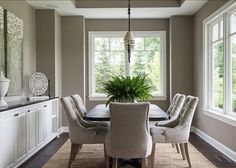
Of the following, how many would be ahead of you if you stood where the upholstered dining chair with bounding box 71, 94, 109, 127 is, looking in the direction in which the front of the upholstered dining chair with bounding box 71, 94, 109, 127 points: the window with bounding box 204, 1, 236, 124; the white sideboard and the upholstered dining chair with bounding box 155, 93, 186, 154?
2

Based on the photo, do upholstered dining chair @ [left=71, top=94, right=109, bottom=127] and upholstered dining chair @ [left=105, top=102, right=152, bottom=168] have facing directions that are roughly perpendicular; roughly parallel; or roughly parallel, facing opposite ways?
roughly perpendicular

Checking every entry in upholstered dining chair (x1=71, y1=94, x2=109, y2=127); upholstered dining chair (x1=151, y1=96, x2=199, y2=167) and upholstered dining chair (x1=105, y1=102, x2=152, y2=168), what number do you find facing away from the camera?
1

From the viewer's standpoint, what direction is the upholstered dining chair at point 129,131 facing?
away from the camera

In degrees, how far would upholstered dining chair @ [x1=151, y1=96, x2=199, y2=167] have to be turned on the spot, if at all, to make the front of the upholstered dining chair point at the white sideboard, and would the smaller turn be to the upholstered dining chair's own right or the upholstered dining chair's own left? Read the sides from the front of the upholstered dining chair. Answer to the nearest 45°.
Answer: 0° — it already faces it

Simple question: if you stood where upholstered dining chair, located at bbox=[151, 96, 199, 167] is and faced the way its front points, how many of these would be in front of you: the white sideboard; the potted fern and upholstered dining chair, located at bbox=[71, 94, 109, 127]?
3

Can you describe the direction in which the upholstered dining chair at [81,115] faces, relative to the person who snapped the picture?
facing to the right of the viewer

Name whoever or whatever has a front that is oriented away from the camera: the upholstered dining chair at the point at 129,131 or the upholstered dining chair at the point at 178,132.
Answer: the upholstered dining chair at the point at 129,131

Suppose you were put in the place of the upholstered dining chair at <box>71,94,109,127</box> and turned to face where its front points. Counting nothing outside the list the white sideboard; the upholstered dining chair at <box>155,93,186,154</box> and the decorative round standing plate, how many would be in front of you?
1

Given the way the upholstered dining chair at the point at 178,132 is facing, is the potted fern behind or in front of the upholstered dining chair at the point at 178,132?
in front

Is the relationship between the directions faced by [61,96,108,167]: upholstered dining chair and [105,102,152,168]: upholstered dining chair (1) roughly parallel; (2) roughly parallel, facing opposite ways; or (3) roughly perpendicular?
roughly perpendicular

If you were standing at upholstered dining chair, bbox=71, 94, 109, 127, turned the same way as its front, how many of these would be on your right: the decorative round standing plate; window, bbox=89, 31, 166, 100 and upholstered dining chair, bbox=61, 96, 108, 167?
1

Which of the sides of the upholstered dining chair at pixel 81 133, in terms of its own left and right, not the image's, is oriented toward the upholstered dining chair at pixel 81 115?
left

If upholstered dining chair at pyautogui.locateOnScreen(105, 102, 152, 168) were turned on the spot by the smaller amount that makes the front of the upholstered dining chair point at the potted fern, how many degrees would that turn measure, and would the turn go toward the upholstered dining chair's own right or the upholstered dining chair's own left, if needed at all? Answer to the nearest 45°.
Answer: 0° — it already faces it

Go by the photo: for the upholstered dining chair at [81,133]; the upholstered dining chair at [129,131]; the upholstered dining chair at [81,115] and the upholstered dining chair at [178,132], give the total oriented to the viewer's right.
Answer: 2

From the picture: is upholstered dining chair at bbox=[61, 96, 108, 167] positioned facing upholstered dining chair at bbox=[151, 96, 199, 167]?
yes

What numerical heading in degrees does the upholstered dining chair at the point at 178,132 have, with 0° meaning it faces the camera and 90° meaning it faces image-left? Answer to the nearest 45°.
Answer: approximately 90°

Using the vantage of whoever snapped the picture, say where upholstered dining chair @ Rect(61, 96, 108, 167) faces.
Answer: facing to the right of the viewer

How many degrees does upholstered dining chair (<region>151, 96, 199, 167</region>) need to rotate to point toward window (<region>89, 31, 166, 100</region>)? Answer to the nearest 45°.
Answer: approximately 45° to its right
